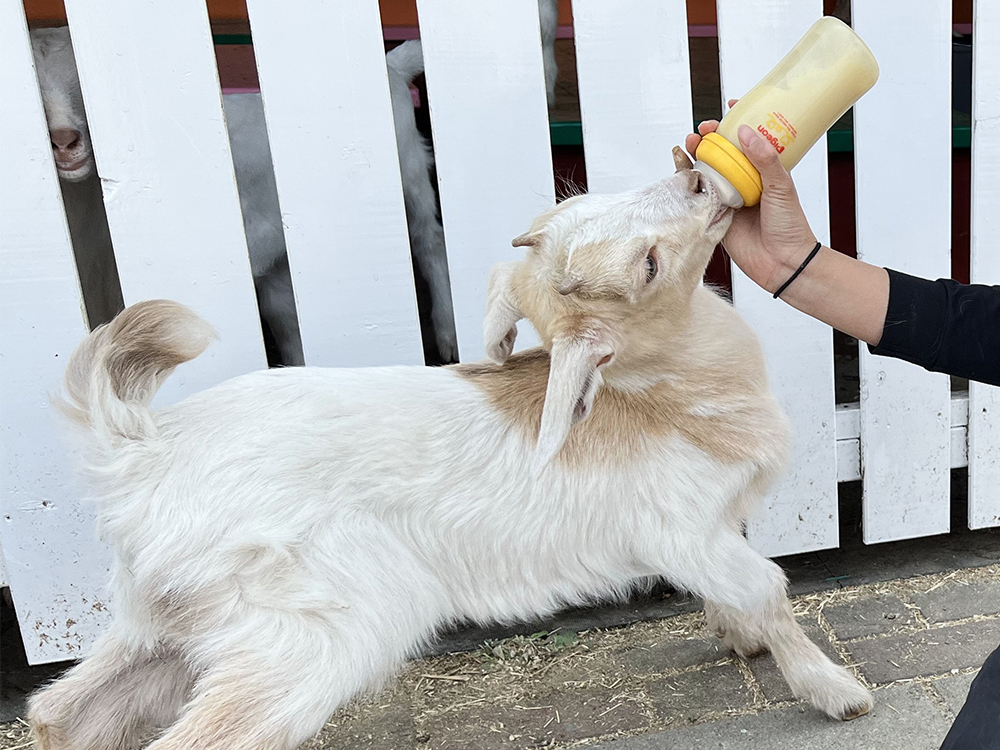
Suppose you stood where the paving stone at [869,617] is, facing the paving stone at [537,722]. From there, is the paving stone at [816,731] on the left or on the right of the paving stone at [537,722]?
left

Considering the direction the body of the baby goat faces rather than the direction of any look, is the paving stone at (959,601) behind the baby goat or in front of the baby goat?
in front

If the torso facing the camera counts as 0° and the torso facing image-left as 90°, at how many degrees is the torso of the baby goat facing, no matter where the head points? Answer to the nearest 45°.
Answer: approximately 270°

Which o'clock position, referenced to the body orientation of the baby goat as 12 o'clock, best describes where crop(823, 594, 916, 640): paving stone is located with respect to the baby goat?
The paving stone is roughly at 11 o'clock from the baby goat.

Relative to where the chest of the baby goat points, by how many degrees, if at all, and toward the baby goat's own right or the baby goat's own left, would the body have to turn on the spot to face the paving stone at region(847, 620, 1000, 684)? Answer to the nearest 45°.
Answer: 0° — it already faces it

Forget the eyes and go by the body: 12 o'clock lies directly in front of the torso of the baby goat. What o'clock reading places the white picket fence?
The white picket fence is roughly at 9 o'clock from the baby goat.

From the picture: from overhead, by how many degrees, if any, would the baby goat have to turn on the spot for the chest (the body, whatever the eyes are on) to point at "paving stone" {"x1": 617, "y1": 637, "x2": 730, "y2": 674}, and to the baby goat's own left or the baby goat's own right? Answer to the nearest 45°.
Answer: approximately 45° to the baby goat's own left

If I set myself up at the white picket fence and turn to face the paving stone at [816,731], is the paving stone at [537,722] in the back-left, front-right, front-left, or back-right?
front-right
